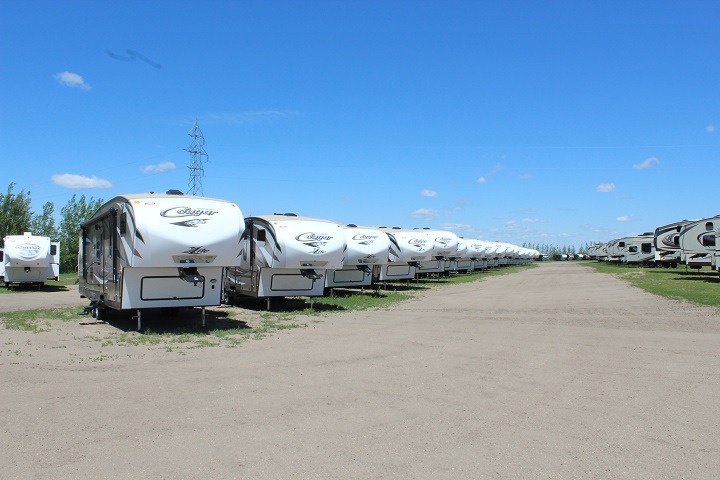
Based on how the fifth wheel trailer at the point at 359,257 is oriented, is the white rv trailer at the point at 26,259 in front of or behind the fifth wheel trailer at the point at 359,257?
behind

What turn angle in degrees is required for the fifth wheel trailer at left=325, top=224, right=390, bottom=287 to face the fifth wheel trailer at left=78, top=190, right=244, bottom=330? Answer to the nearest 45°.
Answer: approximately 90° to its right

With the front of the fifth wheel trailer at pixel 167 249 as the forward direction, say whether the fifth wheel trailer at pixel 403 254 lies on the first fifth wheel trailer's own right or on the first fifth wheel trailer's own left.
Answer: on the first fifth wheel trailer's own left

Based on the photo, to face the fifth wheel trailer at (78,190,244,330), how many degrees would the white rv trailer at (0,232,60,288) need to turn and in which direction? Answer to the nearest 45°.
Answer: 0° — it already faces it

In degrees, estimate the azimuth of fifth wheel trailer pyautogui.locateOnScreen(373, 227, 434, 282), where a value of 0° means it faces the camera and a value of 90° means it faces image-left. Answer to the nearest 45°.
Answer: approximately 315°

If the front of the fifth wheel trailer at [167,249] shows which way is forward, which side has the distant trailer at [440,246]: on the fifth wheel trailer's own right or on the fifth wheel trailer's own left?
on the fifth wheel trailer's own left

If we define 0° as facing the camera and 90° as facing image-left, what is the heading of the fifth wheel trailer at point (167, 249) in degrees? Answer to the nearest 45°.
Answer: approximately 315°

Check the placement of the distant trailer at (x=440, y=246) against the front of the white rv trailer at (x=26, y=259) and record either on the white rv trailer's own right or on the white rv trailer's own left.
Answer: on the white rv trailer's own left

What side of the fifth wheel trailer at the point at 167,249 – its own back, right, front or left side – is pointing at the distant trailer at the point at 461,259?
left

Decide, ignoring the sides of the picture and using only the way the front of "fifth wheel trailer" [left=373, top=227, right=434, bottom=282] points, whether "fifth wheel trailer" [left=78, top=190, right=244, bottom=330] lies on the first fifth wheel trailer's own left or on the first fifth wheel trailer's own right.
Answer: on the first fifth wheel trailer's own right
